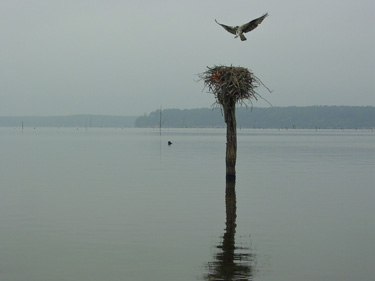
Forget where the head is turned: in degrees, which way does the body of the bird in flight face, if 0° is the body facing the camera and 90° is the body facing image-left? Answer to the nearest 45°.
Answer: approximately 45°
